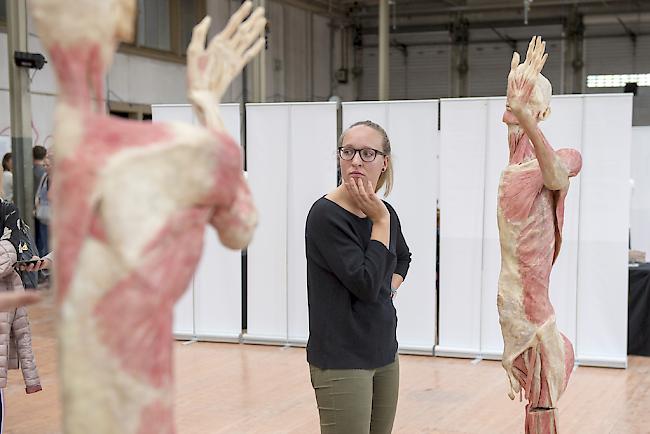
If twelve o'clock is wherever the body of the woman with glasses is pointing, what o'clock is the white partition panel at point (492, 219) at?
The white partition panel is roughly at 8 o'clock from the woman with glasses.

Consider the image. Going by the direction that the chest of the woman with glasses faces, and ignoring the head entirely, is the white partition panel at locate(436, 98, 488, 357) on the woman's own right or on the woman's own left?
on the woman's own left

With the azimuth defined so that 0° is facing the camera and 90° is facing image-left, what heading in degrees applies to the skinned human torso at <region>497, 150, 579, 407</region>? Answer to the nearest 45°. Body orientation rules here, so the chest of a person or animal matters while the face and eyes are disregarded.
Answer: approximately 45°

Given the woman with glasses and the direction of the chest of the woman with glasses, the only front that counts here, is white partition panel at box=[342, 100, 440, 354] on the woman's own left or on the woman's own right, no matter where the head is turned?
on the woman's own left

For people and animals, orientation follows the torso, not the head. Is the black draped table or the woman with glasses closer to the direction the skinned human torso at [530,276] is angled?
the woman with glasses

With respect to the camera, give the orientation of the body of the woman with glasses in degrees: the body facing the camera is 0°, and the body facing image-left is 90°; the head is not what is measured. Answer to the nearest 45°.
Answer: approximately 315°

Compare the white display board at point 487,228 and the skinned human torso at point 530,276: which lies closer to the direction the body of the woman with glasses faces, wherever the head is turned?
the skinned human torso

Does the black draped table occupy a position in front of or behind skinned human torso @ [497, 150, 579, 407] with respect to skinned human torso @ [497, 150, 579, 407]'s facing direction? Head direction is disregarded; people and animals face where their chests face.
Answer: behind

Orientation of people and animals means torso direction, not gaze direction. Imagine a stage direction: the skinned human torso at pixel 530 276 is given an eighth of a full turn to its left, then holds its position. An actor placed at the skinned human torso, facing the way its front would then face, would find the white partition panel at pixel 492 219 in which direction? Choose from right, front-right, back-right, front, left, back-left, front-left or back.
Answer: back

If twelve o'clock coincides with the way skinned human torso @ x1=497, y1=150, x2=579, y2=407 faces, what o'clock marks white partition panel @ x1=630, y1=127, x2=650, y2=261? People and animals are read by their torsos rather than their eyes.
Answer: The white partition panel is roughly at 5 o'clock from the skinned human torso.

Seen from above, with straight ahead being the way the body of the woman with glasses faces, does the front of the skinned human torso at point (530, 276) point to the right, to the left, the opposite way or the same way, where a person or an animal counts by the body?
to the right
